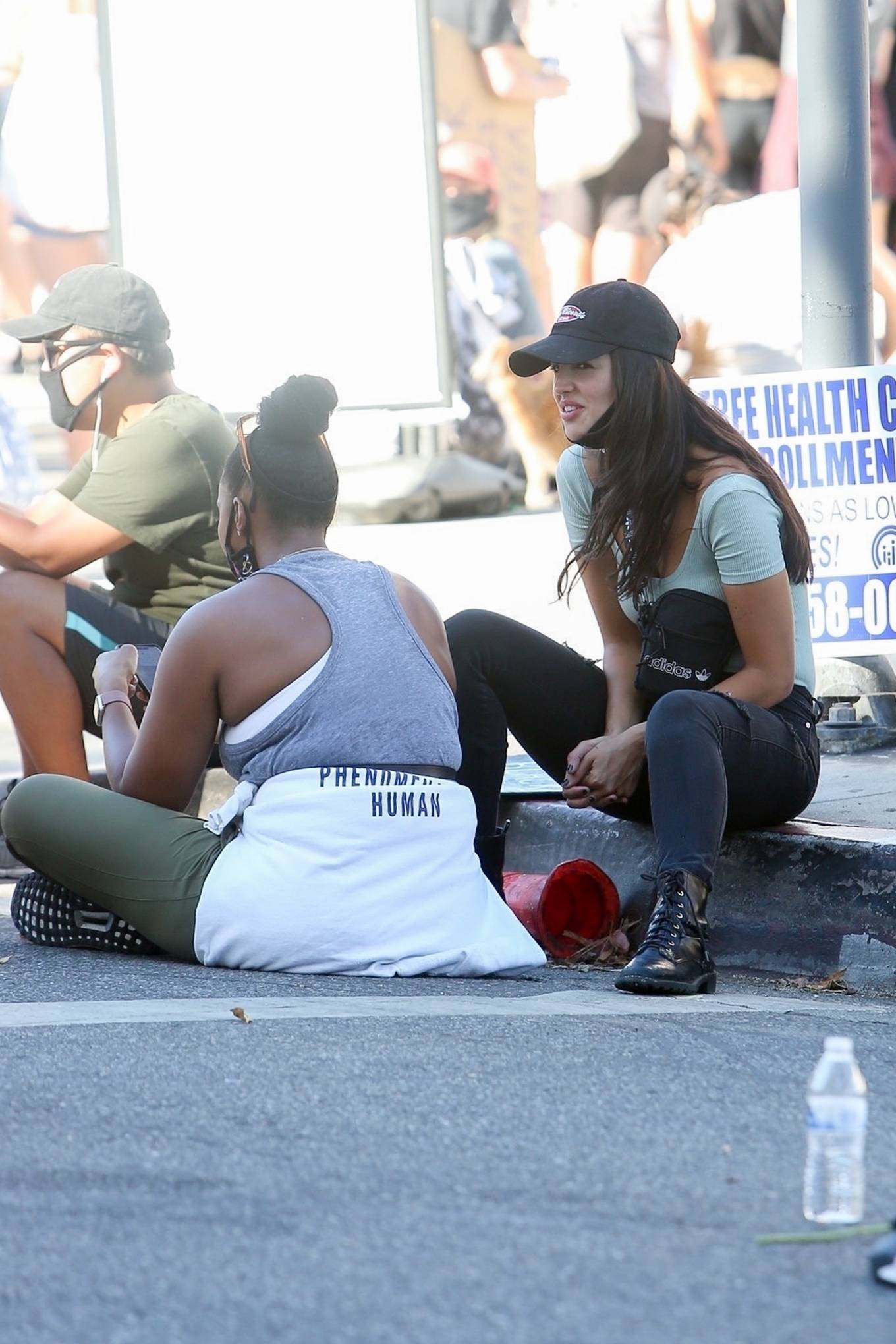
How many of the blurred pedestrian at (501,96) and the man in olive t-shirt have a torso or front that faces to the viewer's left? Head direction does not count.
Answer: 1

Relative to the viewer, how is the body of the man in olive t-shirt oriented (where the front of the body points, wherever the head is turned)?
to the viewer's left

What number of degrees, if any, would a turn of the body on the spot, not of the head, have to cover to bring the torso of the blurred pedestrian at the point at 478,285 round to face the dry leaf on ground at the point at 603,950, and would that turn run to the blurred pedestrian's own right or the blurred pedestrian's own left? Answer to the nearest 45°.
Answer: approximately 45° to the blurred pedestrian's own left

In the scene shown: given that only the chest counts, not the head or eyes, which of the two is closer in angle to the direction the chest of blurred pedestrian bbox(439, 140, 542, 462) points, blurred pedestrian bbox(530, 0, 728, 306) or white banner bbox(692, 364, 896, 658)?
the white banner

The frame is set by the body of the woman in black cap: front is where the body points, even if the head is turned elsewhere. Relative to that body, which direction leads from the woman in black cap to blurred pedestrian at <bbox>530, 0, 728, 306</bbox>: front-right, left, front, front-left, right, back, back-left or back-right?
back-right

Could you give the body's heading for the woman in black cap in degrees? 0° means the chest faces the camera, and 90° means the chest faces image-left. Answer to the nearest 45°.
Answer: approximately 45°

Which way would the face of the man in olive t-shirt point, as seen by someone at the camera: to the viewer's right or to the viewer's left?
to the viewer's left

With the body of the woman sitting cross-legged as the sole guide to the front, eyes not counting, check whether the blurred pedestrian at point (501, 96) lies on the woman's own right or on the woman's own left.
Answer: on the woman's own right

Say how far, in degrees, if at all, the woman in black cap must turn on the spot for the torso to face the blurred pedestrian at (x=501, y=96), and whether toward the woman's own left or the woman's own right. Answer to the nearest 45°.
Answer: approximately 135° to the woman's own right
